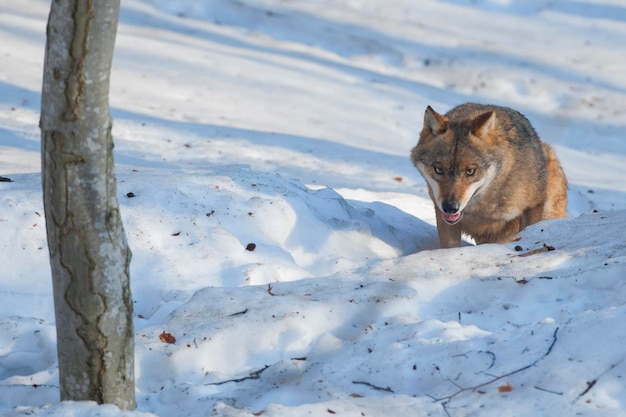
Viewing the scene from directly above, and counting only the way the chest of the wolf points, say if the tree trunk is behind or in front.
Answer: in front

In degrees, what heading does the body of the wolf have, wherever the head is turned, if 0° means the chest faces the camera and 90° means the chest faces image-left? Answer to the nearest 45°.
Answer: approximately 45°

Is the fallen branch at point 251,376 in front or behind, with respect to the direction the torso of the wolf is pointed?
in front
